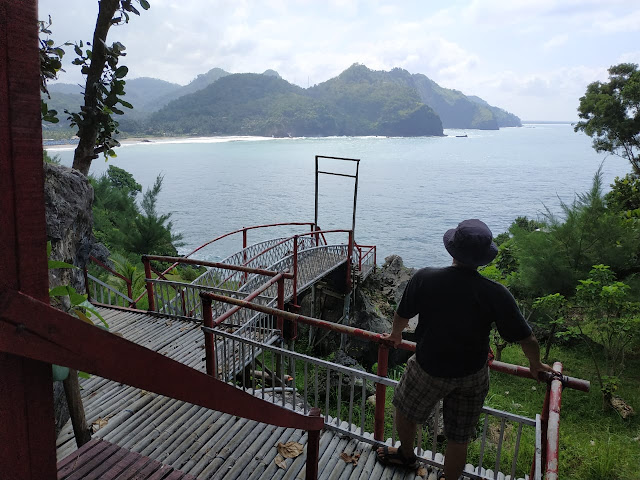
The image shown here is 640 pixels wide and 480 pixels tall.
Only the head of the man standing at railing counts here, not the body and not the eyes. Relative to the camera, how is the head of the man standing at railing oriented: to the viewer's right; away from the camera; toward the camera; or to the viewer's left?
away from the camera

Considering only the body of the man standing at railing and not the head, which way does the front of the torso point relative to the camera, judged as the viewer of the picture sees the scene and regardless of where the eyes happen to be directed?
away from the camera

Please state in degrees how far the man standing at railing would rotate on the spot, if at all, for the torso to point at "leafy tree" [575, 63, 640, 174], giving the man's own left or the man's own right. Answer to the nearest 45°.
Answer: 0° — they already face it
